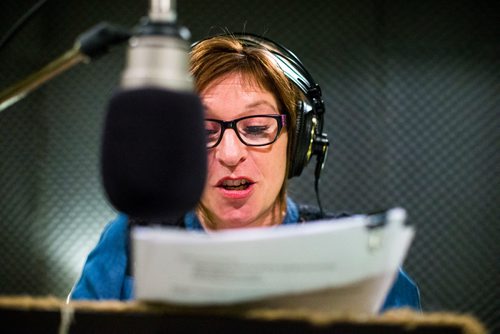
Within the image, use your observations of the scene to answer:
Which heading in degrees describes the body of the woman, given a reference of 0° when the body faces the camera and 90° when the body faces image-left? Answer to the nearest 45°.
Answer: approximately 0°

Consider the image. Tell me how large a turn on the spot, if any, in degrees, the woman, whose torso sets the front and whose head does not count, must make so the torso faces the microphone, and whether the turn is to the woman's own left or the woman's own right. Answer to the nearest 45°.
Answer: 0° — they already face it

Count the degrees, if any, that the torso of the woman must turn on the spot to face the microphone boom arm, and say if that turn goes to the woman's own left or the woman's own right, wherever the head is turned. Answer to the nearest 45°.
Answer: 0° — they already face it
